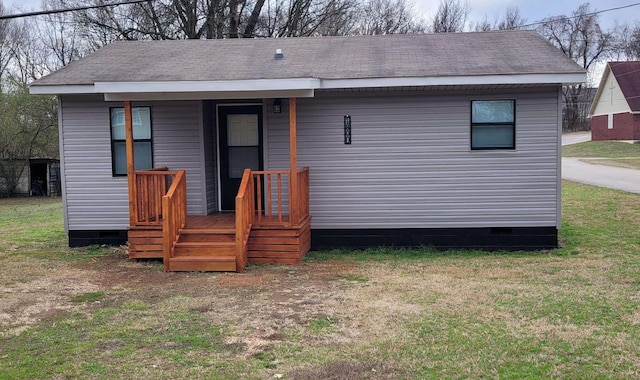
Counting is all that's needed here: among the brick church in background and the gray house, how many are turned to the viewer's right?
0

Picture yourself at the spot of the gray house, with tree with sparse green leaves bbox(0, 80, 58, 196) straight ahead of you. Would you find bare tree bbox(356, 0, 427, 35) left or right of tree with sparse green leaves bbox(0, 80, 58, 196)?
right

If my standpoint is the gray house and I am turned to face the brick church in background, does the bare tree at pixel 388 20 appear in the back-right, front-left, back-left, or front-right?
front-left

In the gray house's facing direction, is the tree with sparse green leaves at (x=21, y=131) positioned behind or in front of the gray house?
behind

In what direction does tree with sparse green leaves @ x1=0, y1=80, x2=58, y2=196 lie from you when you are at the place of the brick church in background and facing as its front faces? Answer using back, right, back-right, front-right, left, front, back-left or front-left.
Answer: front

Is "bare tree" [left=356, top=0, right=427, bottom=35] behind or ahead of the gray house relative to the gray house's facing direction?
behind

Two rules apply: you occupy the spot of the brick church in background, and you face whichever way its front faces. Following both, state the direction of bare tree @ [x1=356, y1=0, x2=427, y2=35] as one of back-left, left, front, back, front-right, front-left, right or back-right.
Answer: front

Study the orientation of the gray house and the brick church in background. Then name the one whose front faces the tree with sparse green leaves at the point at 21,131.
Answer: the brick church in background

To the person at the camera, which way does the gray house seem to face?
facing the viewer

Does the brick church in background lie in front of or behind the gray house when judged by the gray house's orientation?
behind

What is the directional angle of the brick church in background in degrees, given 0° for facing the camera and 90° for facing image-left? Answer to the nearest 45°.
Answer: approximately 45°
